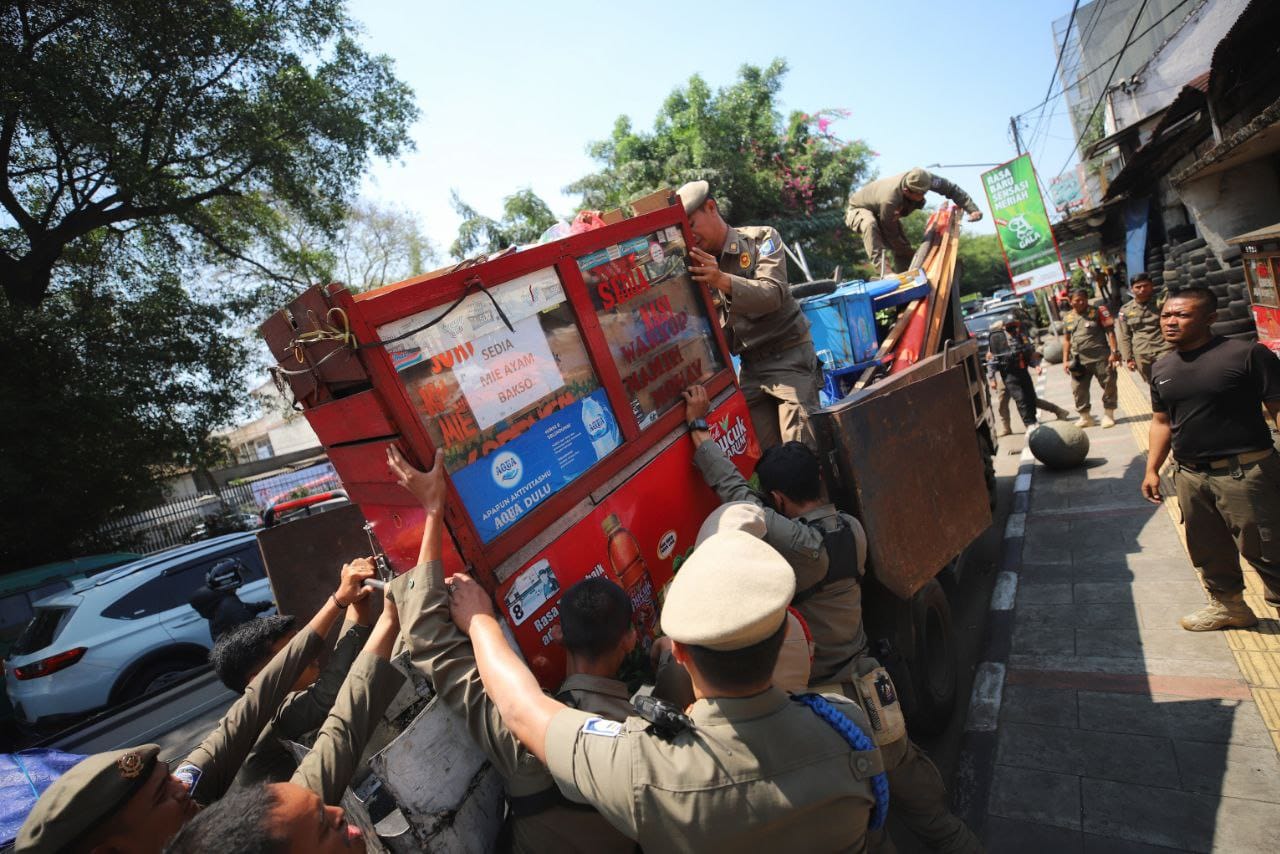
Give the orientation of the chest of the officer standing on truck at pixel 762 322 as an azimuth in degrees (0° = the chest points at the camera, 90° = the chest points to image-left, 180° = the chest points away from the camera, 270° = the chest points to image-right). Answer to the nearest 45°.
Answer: approximately 45°

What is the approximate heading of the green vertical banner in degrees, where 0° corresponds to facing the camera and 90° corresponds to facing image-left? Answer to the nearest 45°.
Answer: approximately 0°

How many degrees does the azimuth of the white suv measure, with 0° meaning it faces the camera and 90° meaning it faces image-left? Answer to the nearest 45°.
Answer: approximately 225°

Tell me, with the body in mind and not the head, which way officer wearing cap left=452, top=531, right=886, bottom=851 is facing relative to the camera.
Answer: away from the camera

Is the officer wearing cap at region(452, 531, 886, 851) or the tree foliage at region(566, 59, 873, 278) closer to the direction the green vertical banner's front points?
the officer wearing cap

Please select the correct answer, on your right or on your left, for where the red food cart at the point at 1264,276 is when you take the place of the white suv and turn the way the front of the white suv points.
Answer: on your right
